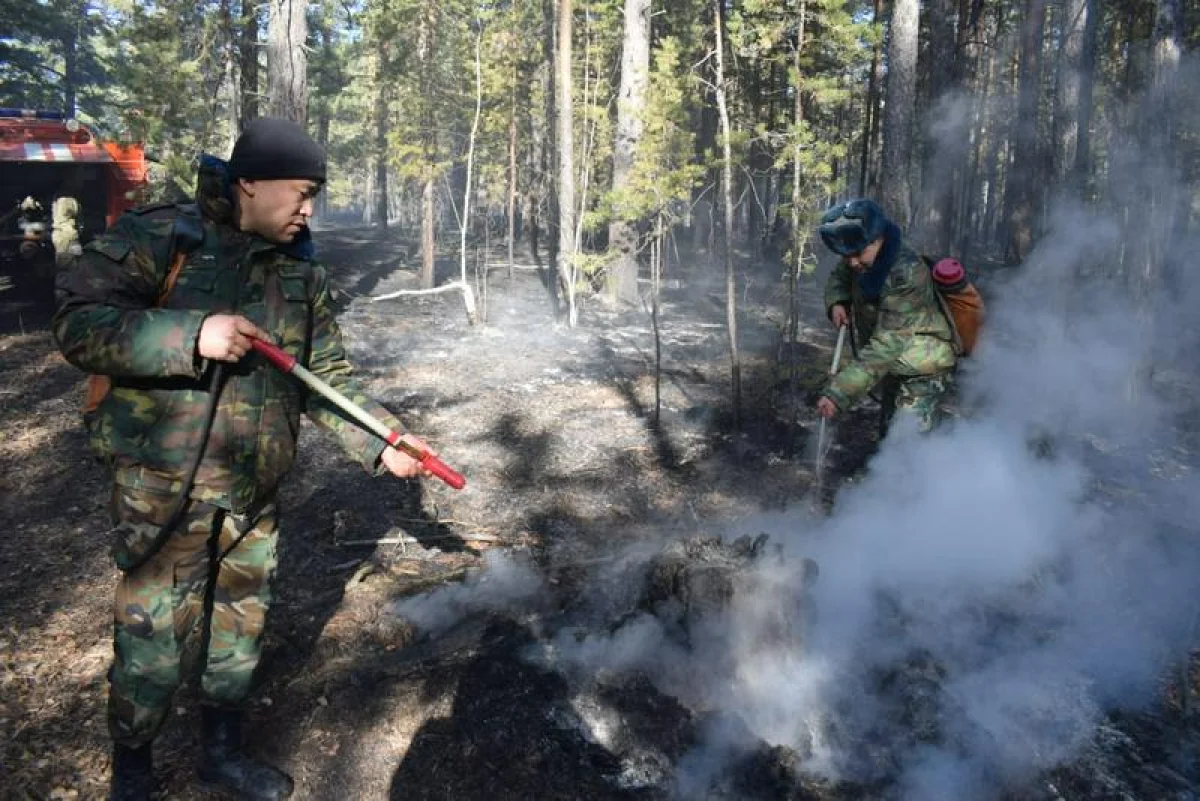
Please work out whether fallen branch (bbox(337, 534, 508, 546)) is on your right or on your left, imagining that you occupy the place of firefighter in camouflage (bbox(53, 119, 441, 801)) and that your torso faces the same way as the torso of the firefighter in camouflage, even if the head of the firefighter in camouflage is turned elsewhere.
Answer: on your left

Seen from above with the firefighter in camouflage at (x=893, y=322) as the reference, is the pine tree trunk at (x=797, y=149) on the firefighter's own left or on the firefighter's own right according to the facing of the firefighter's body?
on the firefighter's own right

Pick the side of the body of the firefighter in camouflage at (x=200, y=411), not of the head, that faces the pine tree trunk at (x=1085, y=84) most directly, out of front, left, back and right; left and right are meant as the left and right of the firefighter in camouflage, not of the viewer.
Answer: left

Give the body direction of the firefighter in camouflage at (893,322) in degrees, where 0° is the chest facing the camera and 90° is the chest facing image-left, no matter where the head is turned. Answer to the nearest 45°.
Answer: approximately 45°

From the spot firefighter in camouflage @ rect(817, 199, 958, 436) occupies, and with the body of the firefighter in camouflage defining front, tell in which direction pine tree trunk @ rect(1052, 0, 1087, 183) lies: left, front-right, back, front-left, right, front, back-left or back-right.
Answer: back-right

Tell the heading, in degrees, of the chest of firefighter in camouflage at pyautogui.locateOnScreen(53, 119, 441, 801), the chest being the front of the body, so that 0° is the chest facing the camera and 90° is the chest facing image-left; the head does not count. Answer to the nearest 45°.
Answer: approximately 315°

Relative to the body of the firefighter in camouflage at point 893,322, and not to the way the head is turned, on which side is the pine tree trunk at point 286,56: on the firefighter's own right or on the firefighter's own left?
on the firefighter's own right

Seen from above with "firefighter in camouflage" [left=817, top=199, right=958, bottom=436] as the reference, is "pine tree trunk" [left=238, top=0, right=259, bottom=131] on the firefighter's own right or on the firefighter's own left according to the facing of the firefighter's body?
on the firefighter's own right

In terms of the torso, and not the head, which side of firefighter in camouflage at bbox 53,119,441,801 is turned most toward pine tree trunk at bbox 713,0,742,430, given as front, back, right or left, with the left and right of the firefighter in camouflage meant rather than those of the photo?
left
